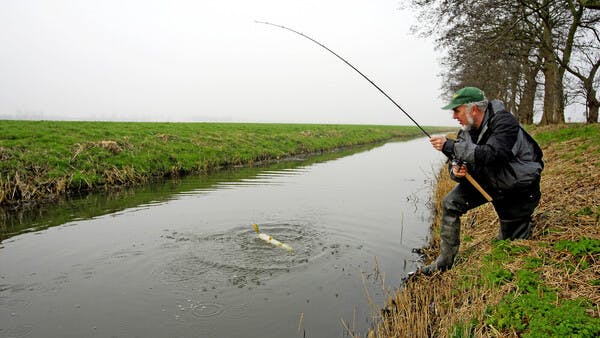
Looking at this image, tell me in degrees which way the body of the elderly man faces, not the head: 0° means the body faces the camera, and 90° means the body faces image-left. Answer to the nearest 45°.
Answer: approximately 90°

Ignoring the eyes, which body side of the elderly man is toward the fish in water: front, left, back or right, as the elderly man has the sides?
front
